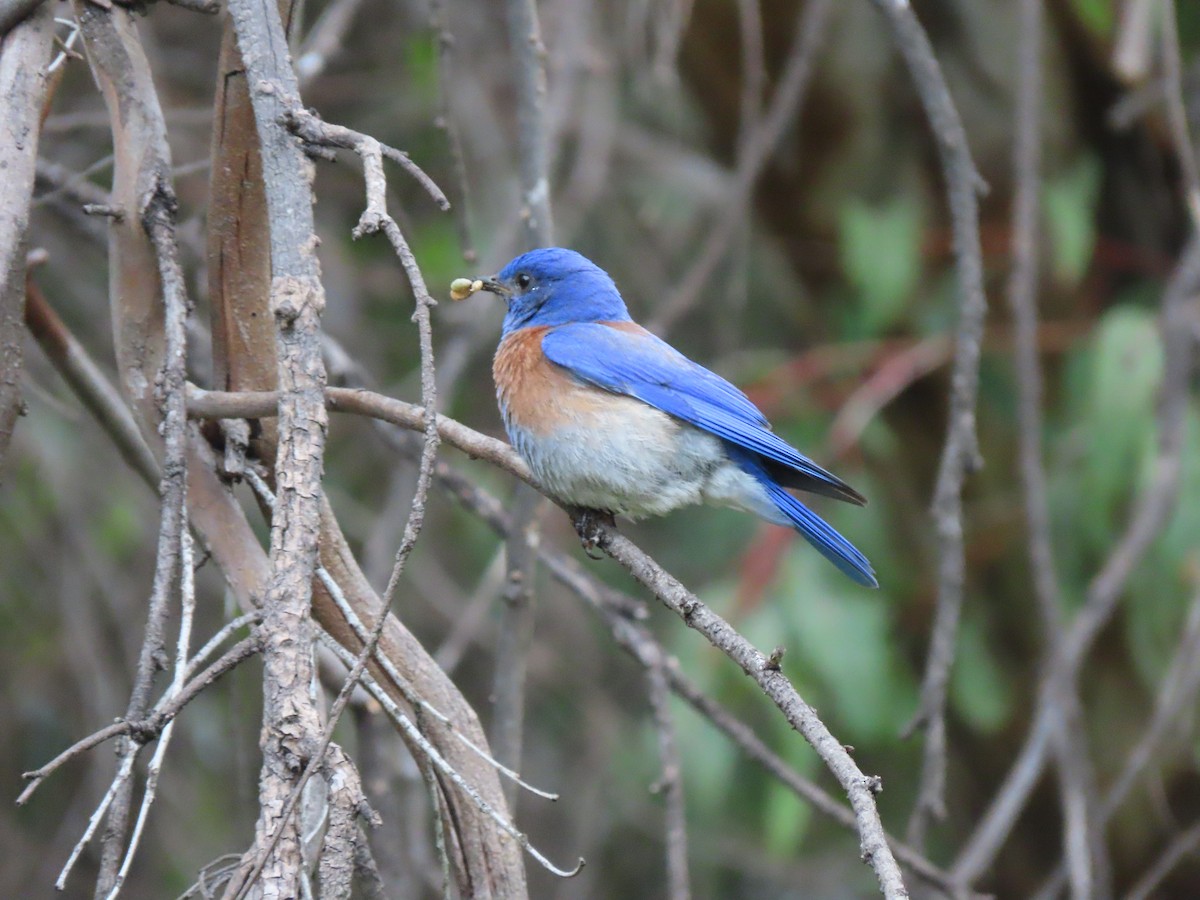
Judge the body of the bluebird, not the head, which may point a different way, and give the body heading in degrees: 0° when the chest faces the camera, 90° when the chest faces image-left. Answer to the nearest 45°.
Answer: approximately 90°

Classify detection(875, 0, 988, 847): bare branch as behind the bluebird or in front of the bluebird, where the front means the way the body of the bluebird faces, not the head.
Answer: behind

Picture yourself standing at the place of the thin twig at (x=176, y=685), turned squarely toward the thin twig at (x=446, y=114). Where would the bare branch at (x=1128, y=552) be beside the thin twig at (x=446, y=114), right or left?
right

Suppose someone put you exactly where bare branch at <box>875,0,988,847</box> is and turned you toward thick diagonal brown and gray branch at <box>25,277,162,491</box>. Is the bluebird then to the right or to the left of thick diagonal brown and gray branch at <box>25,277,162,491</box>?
left

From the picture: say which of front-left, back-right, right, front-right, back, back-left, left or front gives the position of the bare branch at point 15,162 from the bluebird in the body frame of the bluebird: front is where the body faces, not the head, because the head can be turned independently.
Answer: front-left

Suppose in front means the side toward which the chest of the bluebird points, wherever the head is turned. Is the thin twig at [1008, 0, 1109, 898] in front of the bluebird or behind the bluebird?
behind

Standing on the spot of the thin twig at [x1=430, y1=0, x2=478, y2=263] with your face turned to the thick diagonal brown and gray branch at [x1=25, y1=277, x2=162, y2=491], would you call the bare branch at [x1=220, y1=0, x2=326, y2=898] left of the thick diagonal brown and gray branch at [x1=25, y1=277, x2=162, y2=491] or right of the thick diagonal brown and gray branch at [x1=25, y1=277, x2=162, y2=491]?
left

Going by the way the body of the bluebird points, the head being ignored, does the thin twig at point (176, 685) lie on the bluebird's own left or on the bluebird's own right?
on the bluebird's own left
